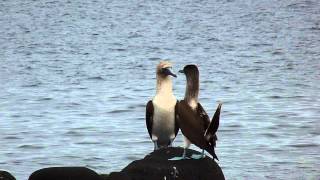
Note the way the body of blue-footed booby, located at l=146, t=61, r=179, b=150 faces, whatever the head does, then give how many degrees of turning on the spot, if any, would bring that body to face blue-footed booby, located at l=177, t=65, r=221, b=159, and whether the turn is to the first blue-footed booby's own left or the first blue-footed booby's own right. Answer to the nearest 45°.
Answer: approximately 45° to the first blue-footed booby's own left

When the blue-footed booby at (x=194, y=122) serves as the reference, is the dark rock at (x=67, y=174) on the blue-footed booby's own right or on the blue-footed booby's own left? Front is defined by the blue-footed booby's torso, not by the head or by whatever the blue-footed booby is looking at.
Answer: on the blue-footed booby's own left

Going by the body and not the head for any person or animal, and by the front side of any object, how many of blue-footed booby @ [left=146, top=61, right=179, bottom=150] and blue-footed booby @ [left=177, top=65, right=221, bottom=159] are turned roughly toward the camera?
1

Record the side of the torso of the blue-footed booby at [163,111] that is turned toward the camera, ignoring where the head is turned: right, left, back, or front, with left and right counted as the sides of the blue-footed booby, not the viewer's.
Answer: front

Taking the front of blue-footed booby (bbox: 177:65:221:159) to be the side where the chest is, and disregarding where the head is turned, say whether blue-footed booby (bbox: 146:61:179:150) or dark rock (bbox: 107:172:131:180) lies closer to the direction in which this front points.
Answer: the blue-footed booby

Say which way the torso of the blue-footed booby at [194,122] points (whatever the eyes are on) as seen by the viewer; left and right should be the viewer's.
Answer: facing away from the viewer and to the left of the viewer
